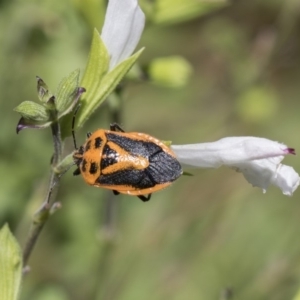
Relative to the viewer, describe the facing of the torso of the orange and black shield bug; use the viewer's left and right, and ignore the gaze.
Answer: facing to the left of the viewer
